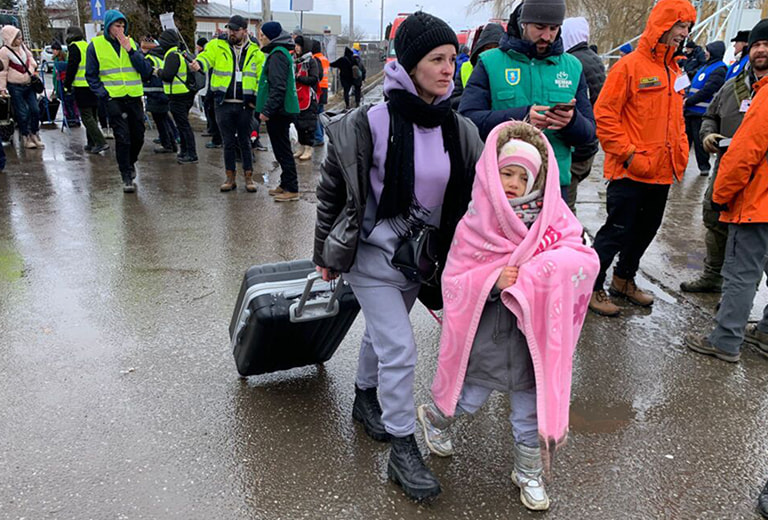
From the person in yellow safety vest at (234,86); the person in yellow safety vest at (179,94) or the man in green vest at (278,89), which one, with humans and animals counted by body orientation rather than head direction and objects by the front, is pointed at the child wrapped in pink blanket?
the person in yellow safety vest at (234,86)

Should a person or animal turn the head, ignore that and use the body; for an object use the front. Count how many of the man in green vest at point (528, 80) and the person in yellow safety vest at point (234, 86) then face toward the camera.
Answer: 2

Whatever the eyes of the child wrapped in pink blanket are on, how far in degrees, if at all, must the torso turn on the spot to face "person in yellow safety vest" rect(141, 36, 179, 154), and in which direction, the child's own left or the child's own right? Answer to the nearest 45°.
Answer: approximately 135° to the child's own right

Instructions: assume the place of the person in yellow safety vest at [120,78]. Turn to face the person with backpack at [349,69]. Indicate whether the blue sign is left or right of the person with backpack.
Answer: left

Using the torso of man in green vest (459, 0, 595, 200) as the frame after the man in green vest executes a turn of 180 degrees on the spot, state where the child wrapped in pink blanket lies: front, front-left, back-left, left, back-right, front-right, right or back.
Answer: back

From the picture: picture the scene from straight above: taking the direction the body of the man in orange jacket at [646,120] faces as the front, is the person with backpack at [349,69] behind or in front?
behind

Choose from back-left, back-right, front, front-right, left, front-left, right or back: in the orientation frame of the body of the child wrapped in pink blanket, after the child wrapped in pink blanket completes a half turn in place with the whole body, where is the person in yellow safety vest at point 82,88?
front-left

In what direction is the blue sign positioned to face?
toward the camera

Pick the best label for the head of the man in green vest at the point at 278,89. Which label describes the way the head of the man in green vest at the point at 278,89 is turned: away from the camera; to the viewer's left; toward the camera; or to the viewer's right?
to the viewer's left

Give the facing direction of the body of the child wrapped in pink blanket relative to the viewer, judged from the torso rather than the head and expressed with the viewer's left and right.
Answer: facing the viewer
